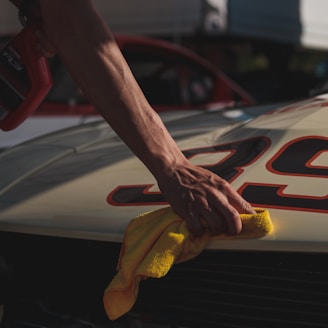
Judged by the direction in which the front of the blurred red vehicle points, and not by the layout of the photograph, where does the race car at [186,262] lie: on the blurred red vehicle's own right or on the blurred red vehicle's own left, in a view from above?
on the blurred red vehicle's own right

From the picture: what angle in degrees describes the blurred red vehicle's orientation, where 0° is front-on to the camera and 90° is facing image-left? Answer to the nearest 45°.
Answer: approximately 270°
